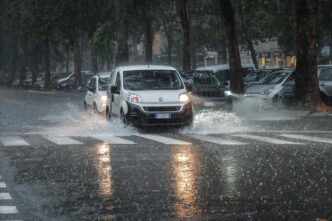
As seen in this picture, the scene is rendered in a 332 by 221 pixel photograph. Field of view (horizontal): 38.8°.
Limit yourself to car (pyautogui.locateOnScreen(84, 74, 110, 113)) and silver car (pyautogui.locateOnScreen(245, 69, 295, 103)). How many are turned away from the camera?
0

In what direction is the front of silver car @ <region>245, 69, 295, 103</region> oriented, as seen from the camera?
facing the viewer and to the left of the viewer

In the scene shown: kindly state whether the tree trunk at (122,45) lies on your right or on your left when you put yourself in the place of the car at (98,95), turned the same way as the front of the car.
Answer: on your left

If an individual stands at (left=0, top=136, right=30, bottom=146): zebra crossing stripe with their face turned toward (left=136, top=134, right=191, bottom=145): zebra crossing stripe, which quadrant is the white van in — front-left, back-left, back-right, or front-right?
front-left

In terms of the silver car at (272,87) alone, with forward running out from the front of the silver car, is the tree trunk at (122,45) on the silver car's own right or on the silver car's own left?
on the silver car's own right

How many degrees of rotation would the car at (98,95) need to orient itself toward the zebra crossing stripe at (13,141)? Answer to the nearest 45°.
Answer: approximately 45° to its right

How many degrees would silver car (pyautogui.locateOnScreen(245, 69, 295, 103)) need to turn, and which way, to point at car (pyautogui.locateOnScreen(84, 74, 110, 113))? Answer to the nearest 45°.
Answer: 0° — it already faces it

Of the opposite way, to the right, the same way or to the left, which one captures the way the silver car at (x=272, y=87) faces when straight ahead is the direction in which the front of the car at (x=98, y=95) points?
to the right

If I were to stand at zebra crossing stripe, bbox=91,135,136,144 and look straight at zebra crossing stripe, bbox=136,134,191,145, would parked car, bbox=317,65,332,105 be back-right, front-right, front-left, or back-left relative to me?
front-left

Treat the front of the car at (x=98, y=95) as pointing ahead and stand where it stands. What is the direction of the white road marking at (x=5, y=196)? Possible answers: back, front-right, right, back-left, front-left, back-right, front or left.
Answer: front-right

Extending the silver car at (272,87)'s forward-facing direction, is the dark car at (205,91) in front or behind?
in front
